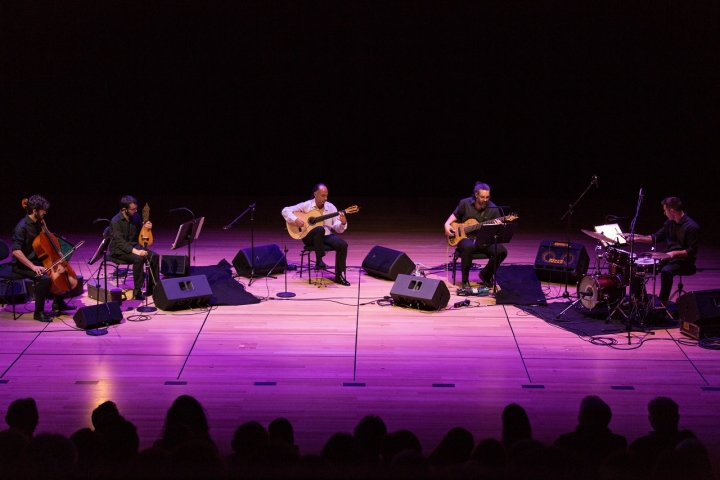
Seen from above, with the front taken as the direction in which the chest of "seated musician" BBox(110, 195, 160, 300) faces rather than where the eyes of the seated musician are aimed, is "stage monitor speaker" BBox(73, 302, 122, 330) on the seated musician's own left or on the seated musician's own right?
on the seated musician's own right

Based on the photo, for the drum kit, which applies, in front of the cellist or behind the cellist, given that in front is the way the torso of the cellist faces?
in front

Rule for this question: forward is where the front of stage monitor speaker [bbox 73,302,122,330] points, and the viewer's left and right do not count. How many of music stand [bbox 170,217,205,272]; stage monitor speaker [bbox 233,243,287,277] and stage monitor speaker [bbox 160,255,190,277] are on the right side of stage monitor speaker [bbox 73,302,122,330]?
3

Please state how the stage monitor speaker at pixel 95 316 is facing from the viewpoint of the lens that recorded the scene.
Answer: facing away from the viewer and to the left of the viewer

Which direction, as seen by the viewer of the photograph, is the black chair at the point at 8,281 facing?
facing to the right of the viewer

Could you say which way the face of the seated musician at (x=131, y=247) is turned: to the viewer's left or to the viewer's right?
to the viewer's right

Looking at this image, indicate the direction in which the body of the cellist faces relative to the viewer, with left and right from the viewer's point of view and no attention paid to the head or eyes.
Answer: facing to the right of the viewer

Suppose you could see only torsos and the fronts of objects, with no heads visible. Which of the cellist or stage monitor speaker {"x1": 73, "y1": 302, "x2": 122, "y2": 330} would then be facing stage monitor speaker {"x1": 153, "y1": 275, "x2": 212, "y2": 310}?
the cellist

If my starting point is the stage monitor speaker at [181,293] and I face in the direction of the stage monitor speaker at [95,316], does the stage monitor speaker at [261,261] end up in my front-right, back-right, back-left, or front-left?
back-right

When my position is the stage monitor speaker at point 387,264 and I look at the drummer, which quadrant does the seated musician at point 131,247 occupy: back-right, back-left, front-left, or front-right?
back-right

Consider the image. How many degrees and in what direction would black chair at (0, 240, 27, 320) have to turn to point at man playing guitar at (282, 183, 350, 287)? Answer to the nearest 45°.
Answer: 0° — it already faces them
